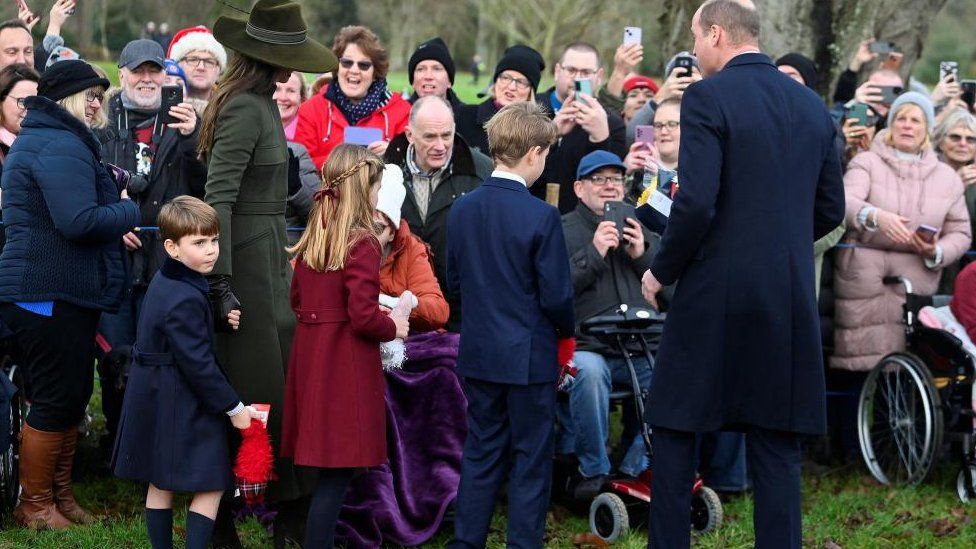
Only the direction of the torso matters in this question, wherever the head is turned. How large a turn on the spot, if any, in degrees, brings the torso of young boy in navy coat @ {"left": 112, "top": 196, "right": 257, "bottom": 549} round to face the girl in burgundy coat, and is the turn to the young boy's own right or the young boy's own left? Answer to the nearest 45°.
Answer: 0° — they already face them

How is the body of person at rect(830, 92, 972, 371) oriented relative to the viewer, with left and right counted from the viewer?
facing the viewer

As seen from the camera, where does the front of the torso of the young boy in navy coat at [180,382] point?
to the viewer's right

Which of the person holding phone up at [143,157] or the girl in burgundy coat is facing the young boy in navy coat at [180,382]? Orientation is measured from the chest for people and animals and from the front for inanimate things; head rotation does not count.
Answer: the person holding phone up

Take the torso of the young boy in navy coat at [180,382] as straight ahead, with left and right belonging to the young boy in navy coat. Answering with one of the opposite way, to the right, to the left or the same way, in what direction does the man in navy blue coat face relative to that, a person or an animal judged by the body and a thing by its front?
to the left

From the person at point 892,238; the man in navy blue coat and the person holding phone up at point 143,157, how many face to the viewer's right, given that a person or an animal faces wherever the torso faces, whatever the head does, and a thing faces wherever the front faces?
0

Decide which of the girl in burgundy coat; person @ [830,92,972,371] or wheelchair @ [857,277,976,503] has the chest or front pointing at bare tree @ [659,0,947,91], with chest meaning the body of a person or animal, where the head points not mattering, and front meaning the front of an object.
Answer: the girl in burgundy coat

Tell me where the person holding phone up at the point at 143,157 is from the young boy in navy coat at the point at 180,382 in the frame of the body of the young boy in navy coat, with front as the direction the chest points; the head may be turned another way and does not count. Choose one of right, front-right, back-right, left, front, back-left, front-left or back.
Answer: left

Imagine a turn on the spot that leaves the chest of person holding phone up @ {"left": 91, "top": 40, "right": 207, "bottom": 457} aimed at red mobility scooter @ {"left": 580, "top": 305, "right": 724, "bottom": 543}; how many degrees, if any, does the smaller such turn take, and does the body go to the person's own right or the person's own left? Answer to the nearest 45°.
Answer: approximately 45° to the person's own left

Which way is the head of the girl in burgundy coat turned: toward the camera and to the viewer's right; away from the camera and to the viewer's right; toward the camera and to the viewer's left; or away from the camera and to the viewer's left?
away from the camera and to the viewer's right

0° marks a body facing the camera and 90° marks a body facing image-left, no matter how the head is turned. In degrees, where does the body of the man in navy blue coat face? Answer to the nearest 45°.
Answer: approximately 135°

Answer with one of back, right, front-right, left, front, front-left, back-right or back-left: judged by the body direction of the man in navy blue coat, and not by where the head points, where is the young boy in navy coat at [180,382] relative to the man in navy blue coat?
front-left

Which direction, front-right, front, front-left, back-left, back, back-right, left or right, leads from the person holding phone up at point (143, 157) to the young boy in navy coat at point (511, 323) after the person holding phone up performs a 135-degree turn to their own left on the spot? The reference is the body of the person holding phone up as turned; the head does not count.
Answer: right
